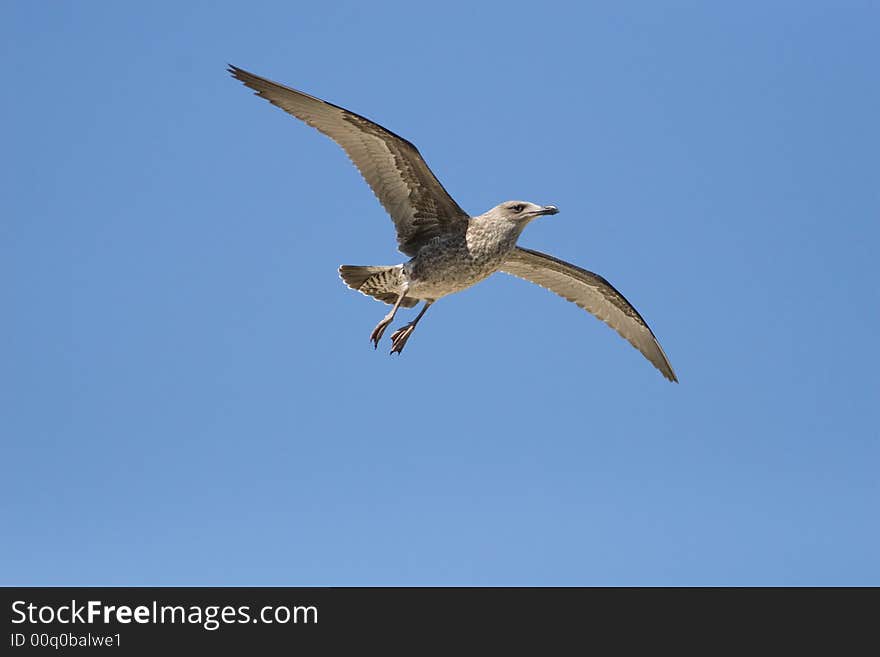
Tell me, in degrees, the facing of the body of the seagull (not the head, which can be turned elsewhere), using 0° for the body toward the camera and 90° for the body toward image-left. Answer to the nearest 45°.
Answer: approximately 315°
